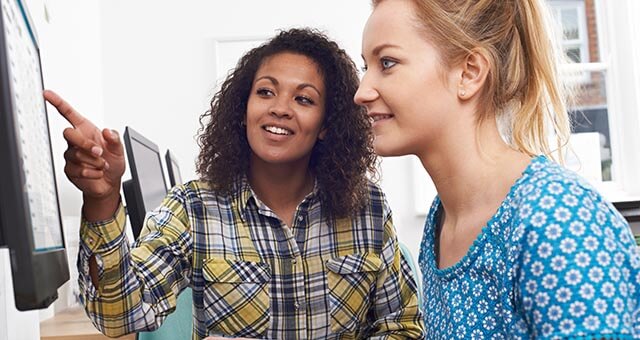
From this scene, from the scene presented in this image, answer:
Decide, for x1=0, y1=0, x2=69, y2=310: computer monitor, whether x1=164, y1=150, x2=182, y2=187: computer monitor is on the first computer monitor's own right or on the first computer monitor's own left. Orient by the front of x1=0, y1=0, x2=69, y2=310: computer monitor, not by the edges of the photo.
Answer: on the first computer monitor's own left

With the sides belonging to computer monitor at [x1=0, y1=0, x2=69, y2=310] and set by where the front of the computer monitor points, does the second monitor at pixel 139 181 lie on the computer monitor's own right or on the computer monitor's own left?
on the computer monitor's own left

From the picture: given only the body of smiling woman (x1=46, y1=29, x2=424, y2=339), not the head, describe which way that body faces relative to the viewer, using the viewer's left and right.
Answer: facing the viewer

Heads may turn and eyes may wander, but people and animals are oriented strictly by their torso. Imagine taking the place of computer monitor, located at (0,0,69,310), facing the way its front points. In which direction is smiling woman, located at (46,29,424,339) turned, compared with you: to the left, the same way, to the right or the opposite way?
to the right

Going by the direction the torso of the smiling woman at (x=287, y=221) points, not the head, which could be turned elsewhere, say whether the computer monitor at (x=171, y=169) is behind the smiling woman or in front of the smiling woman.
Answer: behind

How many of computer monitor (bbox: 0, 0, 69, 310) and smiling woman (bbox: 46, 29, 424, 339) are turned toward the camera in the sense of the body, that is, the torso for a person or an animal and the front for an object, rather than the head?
1

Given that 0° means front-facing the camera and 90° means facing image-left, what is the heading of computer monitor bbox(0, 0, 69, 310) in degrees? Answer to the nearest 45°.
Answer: approximately 270°

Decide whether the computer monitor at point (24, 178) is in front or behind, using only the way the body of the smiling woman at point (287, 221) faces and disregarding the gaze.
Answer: in front

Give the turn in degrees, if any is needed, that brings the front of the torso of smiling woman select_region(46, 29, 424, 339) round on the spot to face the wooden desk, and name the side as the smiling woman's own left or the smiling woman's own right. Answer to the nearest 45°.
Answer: approximately 135° to the smiling woman's own right

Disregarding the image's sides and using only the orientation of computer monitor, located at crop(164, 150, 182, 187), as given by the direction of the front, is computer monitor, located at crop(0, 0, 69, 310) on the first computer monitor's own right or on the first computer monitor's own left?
on the first computer monitor's own right

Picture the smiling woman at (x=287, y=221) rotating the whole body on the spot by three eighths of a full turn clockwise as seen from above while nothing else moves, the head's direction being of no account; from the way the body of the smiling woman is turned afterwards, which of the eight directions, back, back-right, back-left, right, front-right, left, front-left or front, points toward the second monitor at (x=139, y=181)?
front
